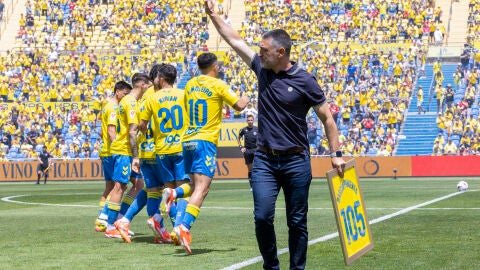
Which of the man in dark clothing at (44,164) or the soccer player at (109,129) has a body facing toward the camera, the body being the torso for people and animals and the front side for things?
the man in dark clothing

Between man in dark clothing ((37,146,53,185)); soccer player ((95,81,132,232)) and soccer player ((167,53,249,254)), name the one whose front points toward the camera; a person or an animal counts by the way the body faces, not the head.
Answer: the man in dark clothing

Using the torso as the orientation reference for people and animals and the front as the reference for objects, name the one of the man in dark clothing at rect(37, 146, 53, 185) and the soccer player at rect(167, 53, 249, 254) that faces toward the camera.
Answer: the man in dark clothing

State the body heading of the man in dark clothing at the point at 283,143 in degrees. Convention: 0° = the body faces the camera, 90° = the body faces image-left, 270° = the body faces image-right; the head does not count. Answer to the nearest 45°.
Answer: approximately 45°

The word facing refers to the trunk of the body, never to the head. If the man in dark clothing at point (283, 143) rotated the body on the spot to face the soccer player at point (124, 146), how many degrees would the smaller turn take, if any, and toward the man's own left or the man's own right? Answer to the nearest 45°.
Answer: approximately 90° to the man's own right

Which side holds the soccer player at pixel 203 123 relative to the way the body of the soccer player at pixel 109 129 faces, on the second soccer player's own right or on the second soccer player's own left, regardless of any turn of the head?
on the second soccer player's own right

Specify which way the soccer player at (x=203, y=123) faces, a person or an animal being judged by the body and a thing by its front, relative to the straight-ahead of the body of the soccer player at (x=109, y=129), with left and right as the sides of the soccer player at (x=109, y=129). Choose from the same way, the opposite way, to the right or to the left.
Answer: the same way

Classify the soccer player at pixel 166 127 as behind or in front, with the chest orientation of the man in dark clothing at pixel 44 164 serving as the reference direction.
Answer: in front

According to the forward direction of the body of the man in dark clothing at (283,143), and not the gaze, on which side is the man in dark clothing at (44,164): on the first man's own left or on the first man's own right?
on the first man's own right

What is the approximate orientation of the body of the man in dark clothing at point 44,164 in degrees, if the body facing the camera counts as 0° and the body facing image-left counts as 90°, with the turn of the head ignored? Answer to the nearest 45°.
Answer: approximately 0°

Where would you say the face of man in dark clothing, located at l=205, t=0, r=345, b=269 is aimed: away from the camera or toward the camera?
toward the camera
